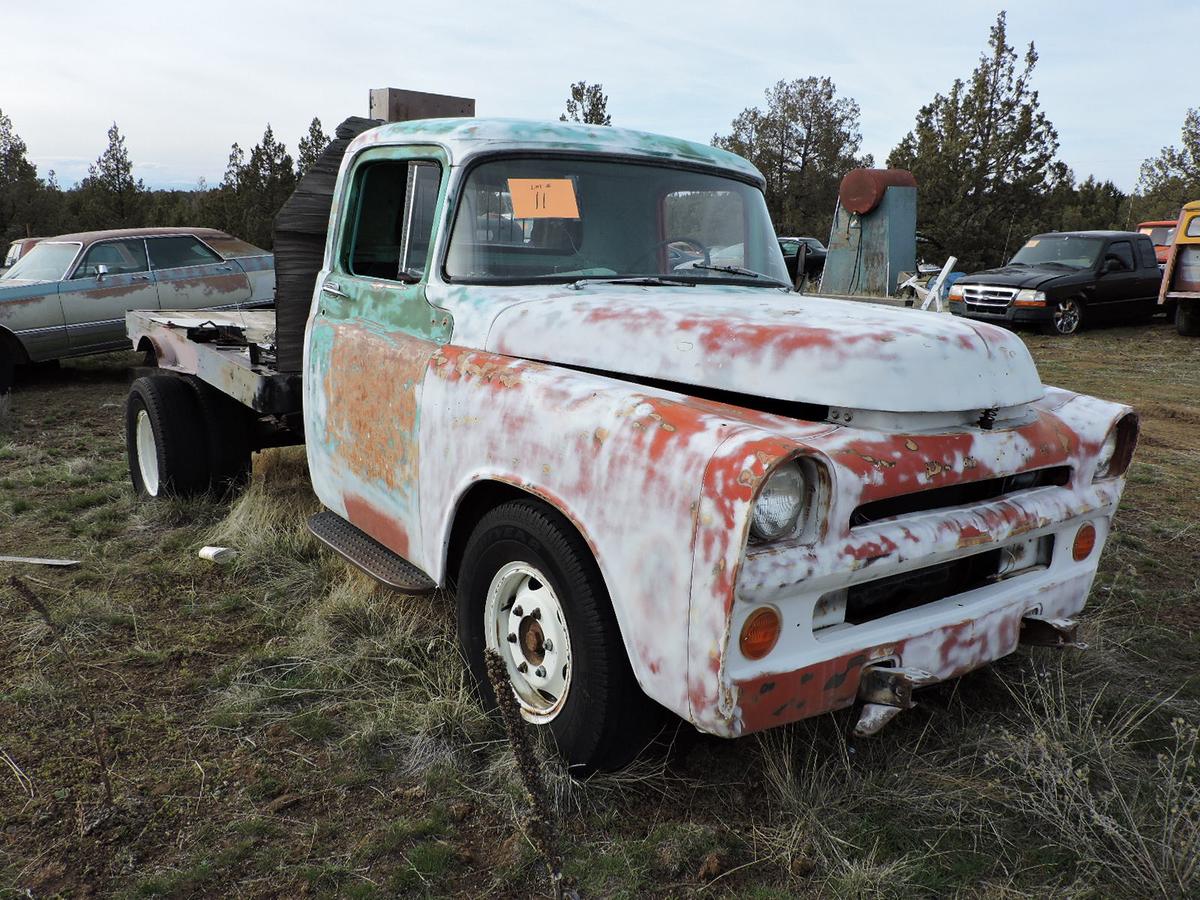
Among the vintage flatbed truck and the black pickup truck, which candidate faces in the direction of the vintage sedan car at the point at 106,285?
the black pickup truck

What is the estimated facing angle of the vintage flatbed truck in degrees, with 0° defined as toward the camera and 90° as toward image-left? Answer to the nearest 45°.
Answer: approximately 315°

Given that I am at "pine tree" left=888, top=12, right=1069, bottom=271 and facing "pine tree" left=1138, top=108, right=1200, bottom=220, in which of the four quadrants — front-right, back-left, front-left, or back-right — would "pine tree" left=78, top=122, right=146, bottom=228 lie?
back-left

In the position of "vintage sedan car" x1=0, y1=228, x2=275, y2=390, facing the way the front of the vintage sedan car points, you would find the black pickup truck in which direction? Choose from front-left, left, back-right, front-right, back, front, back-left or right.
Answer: back-left

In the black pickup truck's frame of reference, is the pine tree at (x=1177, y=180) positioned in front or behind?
behind

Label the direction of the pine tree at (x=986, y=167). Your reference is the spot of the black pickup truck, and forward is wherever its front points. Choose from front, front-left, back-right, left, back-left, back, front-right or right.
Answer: back-right

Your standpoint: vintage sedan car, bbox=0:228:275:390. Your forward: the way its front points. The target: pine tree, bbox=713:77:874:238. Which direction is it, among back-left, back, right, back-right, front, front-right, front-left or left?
back

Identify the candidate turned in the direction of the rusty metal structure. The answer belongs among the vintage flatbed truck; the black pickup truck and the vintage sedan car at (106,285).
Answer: the black pickup truck

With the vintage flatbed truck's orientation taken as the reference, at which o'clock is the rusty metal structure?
The rusty metal structure is roughly at 8 o'clock from the vintage flatbed truck.

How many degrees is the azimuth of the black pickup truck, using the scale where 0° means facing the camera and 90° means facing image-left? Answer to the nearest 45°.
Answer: approximately 45°

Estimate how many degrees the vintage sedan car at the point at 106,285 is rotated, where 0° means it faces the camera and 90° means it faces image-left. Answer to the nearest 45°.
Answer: approximately 45°
